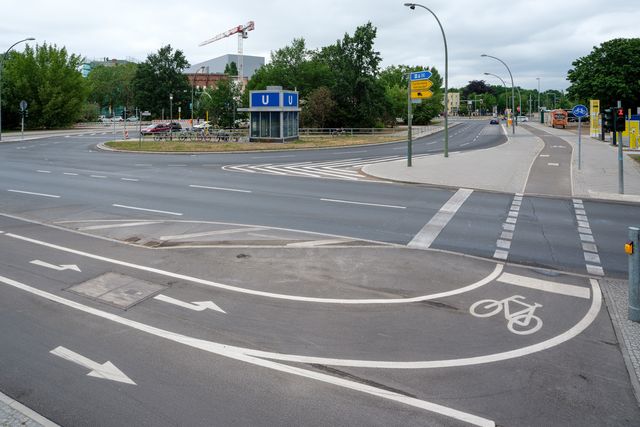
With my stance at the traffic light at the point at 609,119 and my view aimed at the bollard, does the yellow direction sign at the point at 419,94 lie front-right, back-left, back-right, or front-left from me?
back-right

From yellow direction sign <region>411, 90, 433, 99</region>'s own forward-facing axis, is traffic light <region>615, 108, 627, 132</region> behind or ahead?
ahead

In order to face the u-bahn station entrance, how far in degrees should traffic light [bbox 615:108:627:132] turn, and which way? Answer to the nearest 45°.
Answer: approximately 135° to its right

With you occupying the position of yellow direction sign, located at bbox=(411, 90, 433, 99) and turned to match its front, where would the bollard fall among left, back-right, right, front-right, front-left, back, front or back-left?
front

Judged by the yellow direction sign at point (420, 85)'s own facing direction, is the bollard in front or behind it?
in front

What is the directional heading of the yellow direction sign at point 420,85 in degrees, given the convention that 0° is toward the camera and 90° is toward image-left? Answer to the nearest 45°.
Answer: approximately 0°

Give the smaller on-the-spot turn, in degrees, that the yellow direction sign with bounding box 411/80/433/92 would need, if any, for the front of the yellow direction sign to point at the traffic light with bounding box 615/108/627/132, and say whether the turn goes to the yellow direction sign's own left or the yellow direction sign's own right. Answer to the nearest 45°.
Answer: approximately 45° to the yellow direction sign's own left

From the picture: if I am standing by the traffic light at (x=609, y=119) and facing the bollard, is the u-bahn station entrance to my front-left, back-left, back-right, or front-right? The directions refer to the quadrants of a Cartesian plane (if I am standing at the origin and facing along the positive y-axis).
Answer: back-right
